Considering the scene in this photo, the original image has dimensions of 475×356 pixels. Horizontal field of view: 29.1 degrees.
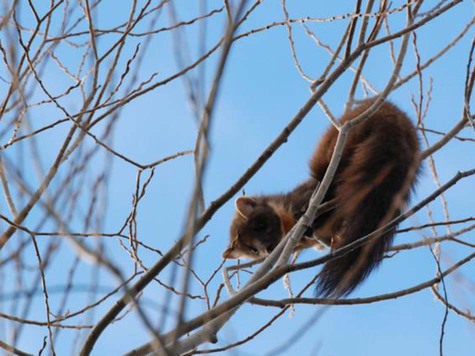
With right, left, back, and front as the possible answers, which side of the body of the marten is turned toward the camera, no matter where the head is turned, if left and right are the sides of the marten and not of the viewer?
left
